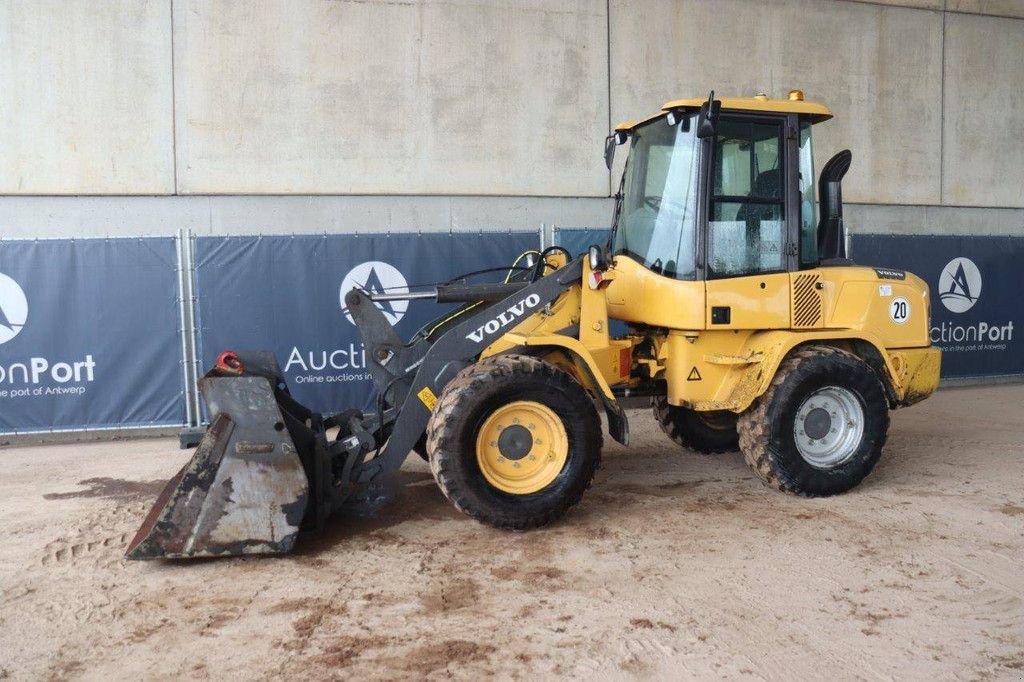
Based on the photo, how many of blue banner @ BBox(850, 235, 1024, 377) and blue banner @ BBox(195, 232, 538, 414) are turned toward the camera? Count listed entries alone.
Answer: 2

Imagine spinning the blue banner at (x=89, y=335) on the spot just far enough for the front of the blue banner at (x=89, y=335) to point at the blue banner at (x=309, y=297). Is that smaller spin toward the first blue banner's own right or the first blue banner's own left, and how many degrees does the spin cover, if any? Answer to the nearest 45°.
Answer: approximately 90° to the first blue banner's own left

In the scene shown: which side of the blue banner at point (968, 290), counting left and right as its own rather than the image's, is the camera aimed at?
front

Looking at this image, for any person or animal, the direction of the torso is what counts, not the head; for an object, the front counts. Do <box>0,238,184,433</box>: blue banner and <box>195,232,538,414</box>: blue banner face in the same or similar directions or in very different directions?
same or similar directions

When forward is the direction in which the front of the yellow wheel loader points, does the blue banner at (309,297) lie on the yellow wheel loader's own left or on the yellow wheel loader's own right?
on the yellow wheel loader's own right

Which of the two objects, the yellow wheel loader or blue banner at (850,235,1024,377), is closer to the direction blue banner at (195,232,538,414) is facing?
the yellow wheel loader

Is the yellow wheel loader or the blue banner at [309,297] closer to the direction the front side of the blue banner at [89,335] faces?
the yellow wheel loader

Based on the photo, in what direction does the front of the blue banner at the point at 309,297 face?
toward the camera

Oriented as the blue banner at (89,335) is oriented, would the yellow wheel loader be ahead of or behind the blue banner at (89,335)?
ahead

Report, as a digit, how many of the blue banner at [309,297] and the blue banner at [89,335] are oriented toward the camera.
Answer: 2

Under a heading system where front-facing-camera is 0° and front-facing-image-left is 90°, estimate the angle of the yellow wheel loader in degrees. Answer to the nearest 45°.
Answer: approximately 45°

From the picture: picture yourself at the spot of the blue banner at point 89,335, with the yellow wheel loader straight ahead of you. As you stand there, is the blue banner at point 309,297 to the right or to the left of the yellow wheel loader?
left

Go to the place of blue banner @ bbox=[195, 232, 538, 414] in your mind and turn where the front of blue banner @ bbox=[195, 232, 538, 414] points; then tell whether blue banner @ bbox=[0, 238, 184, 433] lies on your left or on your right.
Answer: on your right

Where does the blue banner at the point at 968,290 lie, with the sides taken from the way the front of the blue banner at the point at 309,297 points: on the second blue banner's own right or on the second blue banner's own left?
on the second blue banner's own left

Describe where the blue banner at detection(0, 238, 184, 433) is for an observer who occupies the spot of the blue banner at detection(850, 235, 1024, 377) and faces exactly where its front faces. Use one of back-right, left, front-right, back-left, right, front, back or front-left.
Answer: front-right

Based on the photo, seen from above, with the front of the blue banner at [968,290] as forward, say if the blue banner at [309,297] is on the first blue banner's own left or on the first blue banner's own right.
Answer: on the first blue banner's own right

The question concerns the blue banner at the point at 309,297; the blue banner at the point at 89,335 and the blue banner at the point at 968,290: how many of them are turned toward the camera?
3
